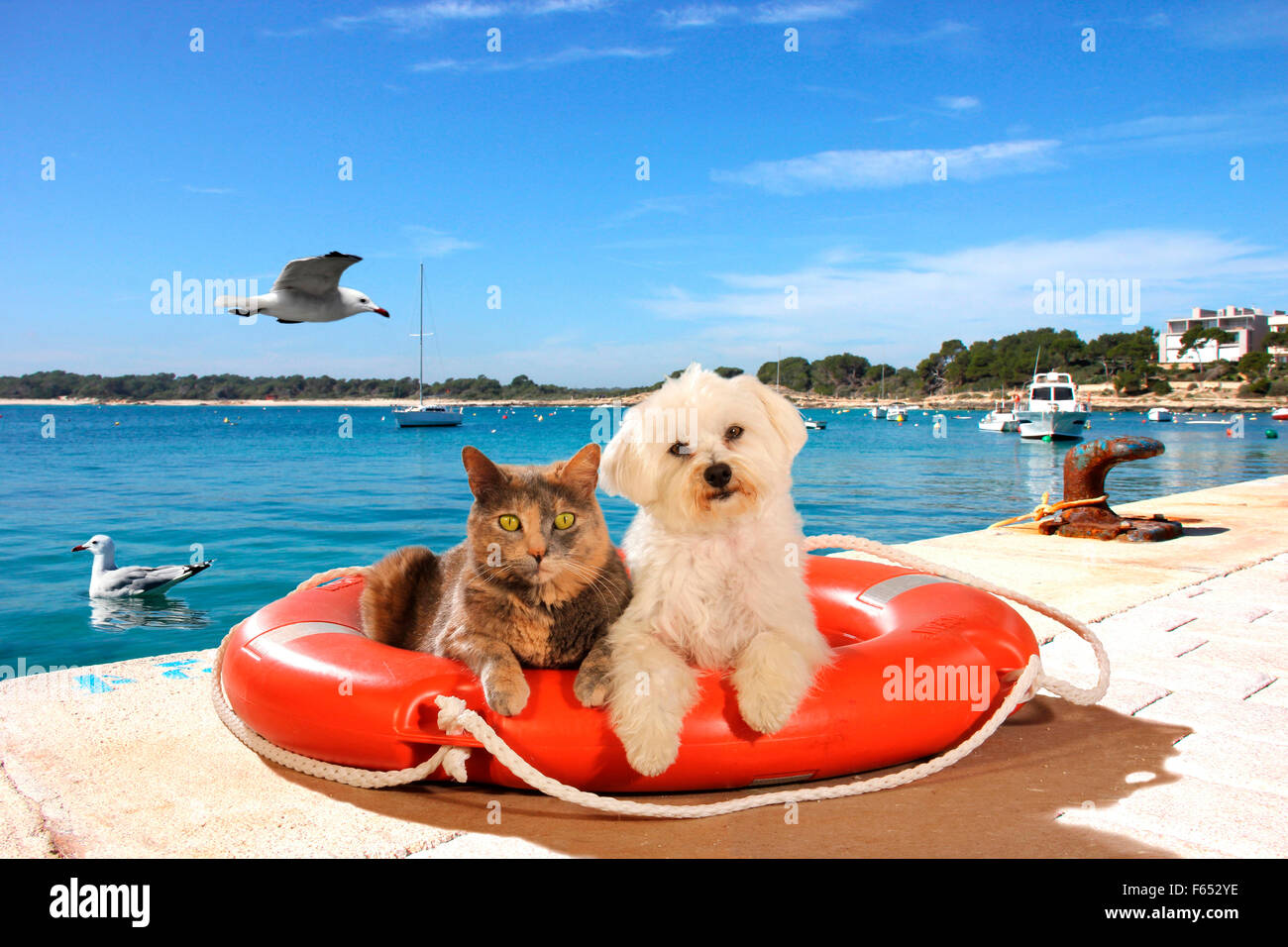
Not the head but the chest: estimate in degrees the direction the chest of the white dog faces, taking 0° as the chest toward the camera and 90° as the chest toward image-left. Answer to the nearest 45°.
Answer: approximately 0°

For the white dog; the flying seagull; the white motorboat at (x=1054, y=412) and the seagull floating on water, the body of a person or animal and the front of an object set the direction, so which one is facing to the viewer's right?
the flying seagull

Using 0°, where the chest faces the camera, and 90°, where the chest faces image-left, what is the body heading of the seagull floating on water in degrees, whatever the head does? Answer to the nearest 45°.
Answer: approximately 90°

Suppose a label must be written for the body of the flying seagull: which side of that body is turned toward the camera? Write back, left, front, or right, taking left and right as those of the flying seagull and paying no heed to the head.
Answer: right

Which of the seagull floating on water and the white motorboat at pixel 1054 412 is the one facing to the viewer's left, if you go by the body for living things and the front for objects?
the seagull floating on water

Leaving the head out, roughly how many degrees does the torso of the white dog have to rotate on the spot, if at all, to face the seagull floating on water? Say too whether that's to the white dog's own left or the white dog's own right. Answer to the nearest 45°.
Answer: approximately 135° to the white dog's own right
